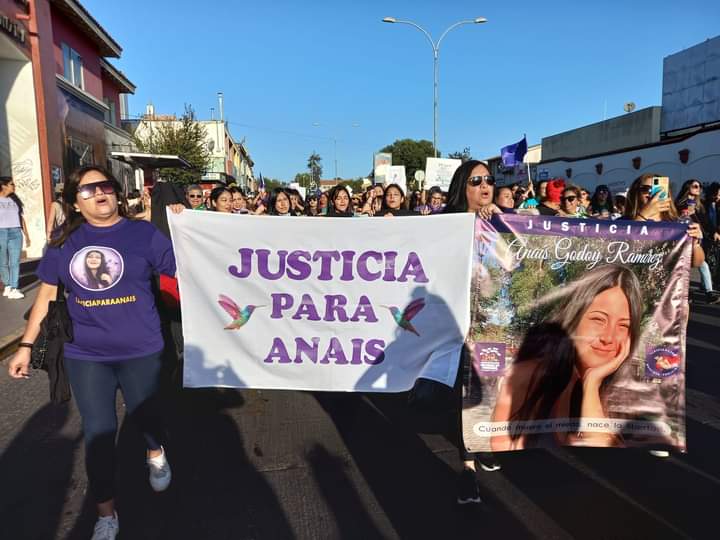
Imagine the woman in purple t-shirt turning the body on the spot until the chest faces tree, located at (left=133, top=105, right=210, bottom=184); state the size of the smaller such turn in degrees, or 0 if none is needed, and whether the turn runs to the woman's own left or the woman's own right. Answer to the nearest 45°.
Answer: approximately 180°

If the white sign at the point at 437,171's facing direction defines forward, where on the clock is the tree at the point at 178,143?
The tree is roughly at 4 o'clock from the white sign.

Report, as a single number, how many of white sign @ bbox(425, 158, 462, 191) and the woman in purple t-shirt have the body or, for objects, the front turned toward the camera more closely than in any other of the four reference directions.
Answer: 2

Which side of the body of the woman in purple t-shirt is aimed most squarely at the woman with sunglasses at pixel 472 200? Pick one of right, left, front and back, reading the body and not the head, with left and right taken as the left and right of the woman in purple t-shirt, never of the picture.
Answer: left

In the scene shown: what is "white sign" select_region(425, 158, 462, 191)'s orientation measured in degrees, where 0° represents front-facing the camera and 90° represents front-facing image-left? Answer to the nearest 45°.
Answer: approximately 0°

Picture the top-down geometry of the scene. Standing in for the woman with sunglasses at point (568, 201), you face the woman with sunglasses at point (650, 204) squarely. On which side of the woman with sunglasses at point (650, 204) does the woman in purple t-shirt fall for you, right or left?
right

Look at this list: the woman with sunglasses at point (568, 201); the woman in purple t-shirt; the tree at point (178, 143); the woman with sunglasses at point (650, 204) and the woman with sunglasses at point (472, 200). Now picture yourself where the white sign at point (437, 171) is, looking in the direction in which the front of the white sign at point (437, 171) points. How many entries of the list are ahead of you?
4

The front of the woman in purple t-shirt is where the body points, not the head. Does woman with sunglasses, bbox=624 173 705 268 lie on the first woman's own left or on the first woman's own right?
on the first woman's own left

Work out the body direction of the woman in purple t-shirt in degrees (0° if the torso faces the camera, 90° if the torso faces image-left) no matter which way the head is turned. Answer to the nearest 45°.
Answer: approximately 0°

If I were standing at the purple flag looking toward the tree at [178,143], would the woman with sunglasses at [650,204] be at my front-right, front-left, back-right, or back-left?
back-left

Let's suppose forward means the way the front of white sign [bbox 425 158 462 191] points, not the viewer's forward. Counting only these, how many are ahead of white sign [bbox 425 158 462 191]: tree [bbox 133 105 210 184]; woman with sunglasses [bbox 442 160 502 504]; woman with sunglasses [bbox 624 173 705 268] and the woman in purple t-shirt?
3
